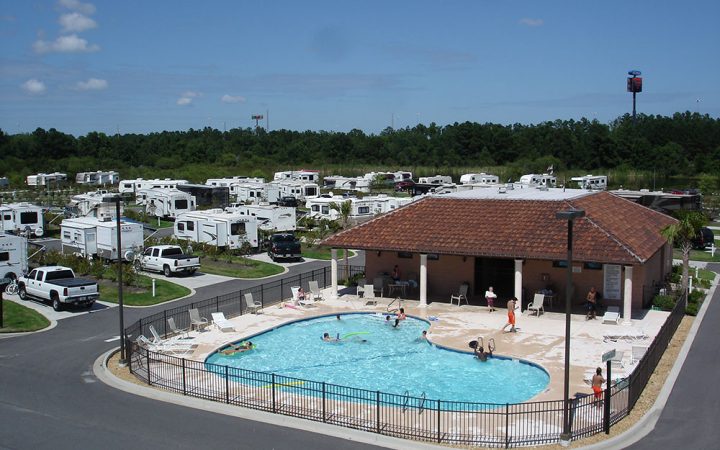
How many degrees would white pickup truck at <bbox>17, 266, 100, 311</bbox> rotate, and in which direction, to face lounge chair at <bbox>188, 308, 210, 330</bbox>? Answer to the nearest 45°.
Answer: approximately 180°

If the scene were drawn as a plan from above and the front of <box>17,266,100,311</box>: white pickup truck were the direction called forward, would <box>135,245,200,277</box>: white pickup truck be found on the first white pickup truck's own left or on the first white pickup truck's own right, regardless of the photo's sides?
on the first white pickup truck's own right

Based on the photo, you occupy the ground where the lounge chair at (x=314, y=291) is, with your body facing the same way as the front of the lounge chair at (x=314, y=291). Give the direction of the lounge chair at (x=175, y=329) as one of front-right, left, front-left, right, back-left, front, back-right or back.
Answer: right

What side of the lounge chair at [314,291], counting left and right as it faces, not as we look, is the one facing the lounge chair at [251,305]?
right

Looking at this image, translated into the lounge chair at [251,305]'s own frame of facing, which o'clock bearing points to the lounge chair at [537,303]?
the lounge chair at [537,303] is roughly at 11 o'clock from the lounge chair at [251,305].

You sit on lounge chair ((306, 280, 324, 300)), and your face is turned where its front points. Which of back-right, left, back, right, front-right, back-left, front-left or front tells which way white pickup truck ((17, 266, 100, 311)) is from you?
back-right

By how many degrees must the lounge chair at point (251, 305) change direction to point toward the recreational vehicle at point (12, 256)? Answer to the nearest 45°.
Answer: approximately 180°

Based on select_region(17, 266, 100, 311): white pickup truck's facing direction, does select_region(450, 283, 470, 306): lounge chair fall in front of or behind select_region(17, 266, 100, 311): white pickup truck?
behind
